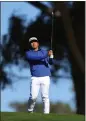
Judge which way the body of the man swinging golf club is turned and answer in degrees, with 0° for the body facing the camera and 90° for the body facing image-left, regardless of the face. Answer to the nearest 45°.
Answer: approximately 0°

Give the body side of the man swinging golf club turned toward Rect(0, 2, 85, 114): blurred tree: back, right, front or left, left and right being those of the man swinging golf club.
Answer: back
